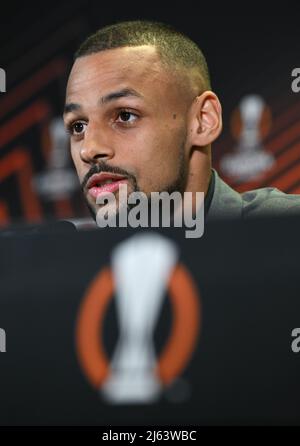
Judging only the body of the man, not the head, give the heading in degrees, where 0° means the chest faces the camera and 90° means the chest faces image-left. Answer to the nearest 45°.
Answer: approximately 45°
